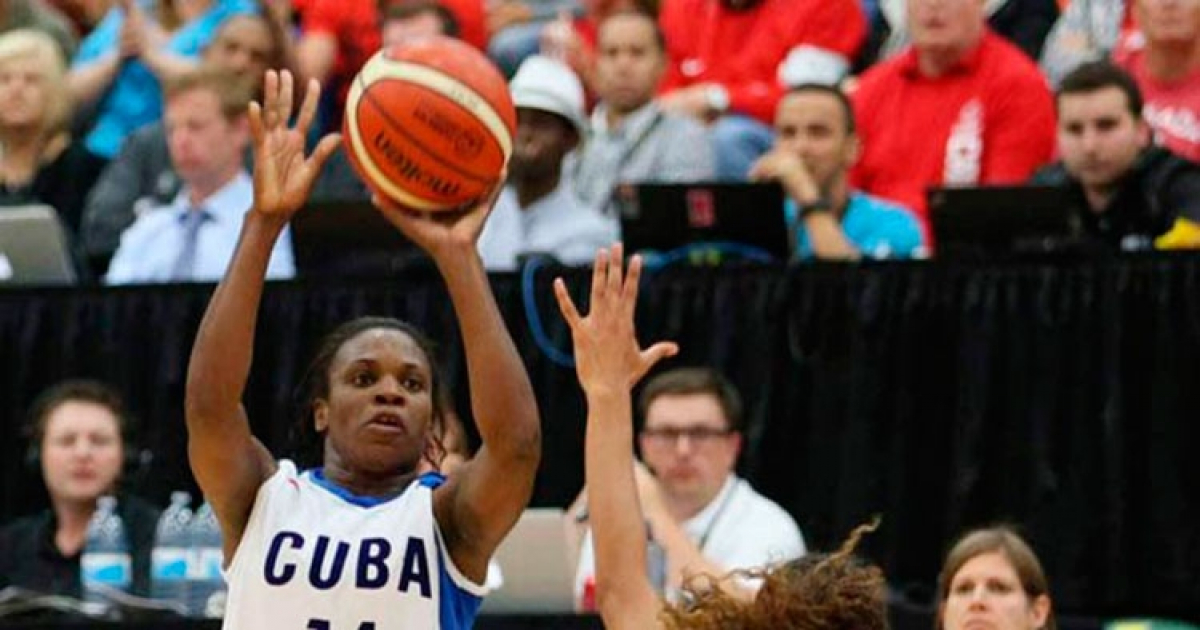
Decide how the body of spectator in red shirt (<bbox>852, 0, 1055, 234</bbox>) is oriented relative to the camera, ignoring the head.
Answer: toward the camera

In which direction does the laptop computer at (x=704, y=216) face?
away from the camera

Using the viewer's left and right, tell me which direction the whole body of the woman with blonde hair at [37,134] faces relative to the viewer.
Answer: facing the viewer and to the left of the viewer

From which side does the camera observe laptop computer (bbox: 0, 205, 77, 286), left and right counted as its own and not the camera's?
back

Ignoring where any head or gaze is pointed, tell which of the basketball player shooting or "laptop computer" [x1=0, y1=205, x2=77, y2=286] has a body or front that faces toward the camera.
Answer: the basketball player shooting

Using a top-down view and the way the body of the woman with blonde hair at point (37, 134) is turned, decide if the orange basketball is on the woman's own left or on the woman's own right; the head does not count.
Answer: on the woman's own left

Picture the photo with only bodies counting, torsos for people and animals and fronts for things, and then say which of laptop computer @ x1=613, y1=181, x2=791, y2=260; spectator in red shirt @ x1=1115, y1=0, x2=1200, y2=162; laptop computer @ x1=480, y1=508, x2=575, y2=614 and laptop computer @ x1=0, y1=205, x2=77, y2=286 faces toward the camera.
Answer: the spectator in red shirt

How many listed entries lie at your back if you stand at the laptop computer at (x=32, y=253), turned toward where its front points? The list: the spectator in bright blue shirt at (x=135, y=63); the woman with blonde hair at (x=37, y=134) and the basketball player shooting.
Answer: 1

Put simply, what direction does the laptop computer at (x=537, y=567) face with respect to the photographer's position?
facing away from the viewer

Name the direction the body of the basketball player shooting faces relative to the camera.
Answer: toward the camera

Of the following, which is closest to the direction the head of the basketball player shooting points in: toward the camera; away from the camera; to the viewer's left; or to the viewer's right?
toward the camera

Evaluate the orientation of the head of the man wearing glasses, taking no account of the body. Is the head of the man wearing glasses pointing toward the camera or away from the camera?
toward the camera
